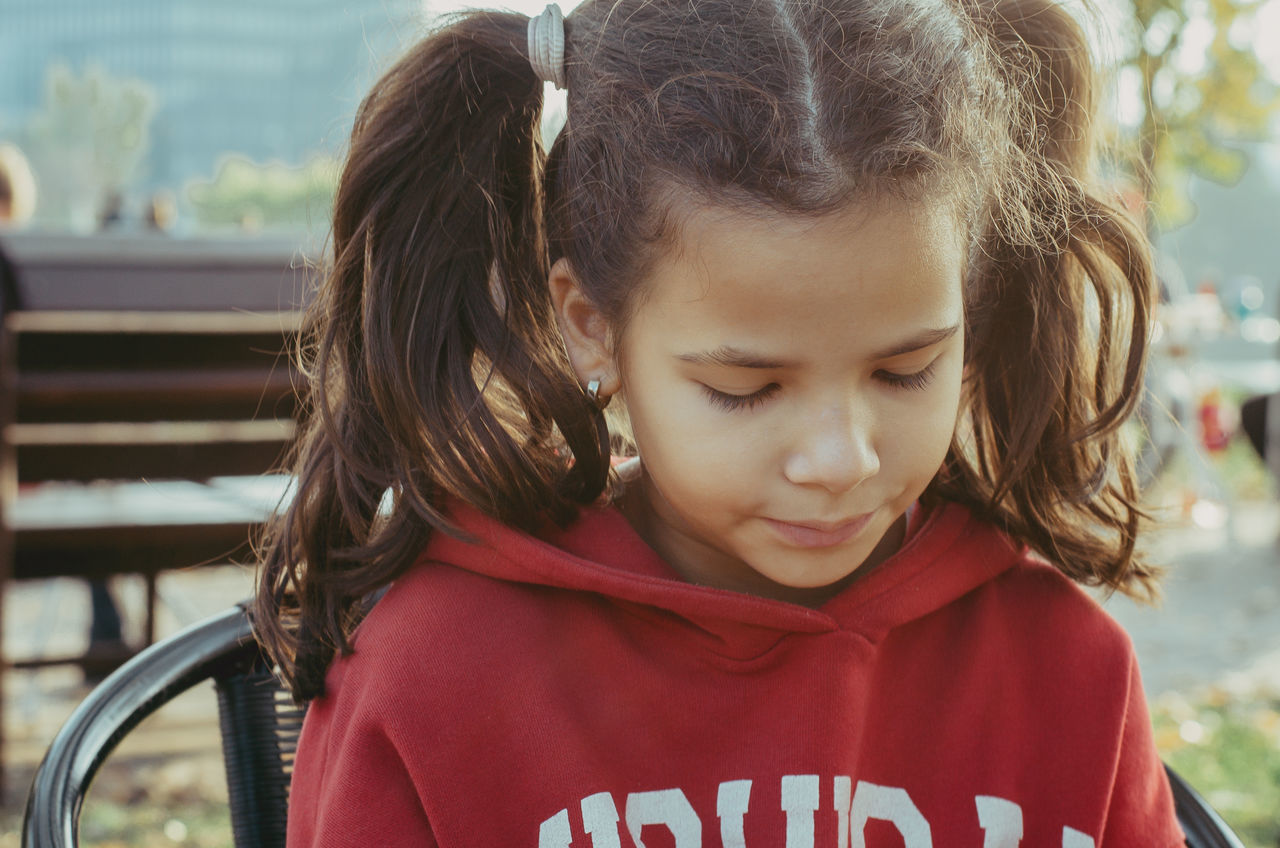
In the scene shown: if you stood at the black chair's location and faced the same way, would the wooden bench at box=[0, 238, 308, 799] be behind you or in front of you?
behind

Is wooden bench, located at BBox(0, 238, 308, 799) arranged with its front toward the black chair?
yes

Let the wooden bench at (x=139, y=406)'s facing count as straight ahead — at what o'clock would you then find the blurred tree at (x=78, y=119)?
The blurred tree is roughly at 6 o'clock from the wooden bench.

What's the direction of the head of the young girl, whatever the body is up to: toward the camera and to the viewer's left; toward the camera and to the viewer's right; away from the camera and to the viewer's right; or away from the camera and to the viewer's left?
toward the camera and to the viewer's right

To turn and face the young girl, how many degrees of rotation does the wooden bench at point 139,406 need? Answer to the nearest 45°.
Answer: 0° — it already faces them

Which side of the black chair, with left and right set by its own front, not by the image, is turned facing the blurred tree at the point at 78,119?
back

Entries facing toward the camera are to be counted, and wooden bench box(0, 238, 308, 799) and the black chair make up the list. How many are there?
2

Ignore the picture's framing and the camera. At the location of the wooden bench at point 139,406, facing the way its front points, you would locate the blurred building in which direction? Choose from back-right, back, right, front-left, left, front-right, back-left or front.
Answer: back

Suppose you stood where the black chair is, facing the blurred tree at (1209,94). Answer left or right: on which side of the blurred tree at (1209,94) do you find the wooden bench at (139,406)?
left

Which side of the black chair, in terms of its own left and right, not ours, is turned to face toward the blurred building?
back

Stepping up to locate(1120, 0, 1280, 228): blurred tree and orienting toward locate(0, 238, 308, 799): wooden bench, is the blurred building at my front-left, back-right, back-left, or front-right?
back-right

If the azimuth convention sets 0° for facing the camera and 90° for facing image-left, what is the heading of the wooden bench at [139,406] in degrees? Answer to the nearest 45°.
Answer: approximately 0°

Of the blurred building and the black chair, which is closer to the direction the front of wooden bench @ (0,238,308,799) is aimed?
the black chair
